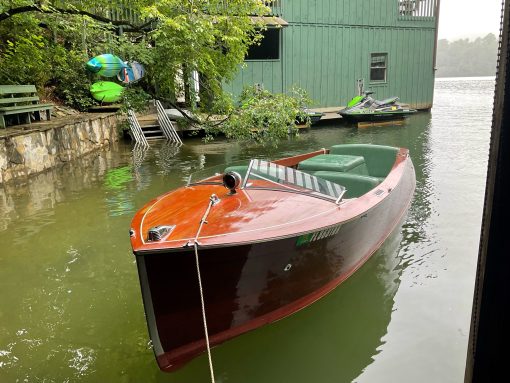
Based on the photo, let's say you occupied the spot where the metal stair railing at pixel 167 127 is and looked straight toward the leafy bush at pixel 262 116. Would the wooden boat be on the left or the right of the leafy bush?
right

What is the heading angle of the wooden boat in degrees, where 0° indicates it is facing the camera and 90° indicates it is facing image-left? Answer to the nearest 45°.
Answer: approximately 45°

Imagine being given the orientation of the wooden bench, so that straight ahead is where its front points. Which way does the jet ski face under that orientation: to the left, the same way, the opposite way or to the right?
the opposite way

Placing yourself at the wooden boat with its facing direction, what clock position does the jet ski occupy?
The jet ski is roughly at 5 o'clock from the wooden boat.

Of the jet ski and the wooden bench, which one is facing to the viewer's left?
the jet ski

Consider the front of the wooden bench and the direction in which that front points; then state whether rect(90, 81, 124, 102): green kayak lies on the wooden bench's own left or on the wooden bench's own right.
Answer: on the wooden bench's own left

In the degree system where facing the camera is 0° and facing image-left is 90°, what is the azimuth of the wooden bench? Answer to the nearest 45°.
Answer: approximately 315°

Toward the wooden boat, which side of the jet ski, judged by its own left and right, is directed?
left

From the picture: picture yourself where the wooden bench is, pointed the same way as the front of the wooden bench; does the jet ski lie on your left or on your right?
on your left

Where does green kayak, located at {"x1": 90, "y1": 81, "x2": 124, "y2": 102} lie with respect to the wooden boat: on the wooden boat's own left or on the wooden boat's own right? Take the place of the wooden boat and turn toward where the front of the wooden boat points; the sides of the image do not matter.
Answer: on the wooden boat's own right

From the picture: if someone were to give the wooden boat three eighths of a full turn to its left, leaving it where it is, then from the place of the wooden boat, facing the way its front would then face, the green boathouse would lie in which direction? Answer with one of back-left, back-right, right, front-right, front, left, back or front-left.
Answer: left

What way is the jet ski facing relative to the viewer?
to the viewer's left

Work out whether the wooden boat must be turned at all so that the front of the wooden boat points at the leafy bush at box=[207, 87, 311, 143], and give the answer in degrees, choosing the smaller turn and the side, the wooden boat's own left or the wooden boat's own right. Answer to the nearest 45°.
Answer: approximately 135° to the wooden boat's own right

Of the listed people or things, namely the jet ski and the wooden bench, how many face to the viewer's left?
1
